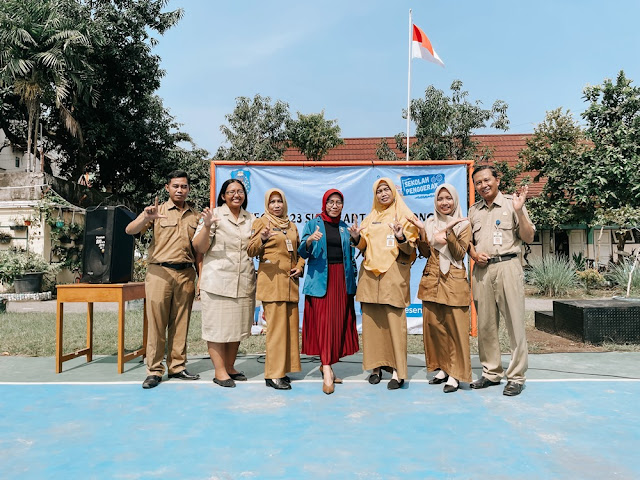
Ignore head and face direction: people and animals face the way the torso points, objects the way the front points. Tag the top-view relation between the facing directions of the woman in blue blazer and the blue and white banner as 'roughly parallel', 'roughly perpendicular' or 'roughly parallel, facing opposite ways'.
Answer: roughly parallel

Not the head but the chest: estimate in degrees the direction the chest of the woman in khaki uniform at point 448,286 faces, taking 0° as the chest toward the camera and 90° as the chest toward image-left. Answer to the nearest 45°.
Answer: approximately 45°

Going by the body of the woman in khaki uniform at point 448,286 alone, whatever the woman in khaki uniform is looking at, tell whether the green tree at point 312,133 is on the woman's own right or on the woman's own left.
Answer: on the woman's own right

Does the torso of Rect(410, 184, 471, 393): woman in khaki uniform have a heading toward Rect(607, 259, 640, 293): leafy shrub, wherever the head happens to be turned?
no

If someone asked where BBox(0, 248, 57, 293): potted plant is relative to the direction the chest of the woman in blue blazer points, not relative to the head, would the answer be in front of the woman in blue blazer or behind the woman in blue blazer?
behind

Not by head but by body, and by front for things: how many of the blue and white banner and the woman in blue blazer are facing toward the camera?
2

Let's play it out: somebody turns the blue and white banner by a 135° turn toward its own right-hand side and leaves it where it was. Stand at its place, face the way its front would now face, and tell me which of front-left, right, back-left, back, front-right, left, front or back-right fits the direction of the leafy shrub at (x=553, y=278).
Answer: right

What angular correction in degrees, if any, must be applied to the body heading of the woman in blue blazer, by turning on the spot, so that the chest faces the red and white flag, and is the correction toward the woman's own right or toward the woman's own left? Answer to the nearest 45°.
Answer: approximately 180°

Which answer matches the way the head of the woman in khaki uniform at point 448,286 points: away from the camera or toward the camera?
toward the camera

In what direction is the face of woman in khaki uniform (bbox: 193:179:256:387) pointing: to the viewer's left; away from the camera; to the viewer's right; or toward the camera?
toward the camera

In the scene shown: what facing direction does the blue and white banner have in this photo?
toward the camera

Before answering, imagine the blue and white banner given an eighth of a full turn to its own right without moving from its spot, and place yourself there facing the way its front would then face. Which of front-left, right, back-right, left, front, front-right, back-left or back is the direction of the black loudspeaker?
front

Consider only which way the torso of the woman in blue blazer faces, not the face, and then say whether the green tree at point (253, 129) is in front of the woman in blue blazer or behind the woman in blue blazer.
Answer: behind

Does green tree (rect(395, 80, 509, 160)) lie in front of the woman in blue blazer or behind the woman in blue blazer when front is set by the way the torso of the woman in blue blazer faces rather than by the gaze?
behind

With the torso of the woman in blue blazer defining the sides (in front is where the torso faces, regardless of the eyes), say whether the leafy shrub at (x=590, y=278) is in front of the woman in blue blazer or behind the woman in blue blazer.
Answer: behind

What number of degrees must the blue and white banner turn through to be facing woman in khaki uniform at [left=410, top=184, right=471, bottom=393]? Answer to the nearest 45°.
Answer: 0° — it already faces them

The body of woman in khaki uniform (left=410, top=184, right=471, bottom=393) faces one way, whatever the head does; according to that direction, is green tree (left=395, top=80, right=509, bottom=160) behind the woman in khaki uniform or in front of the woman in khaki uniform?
behind

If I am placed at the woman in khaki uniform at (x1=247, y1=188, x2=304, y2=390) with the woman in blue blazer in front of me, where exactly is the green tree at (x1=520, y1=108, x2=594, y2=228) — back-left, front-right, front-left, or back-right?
front-left

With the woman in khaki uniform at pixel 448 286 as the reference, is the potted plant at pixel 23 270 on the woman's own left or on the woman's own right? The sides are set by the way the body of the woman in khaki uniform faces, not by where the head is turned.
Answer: on the woman's own right

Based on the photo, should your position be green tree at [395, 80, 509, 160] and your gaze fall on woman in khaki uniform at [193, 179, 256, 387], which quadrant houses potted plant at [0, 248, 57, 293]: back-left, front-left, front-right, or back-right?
front-right

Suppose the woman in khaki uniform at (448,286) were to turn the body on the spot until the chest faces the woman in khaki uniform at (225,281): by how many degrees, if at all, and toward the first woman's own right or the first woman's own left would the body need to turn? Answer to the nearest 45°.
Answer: approximately 45° to the first woman's own right
